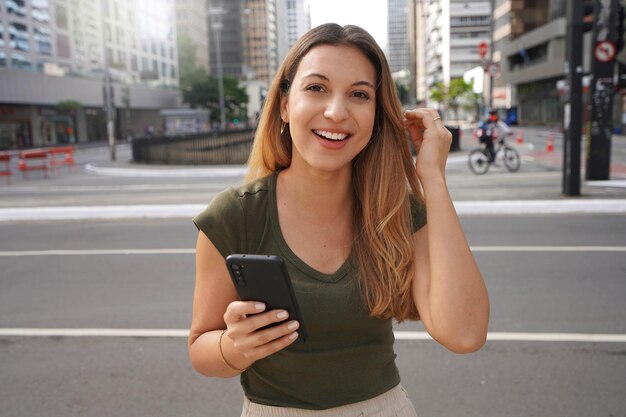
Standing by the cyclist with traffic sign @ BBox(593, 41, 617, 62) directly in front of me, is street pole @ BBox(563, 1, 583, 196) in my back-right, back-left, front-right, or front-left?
front-right

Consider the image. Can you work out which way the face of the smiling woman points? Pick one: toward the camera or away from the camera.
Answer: toward the camera

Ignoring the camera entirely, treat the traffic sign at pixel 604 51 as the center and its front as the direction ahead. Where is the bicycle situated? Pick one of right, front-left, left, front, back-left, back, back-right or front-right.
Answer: back-right

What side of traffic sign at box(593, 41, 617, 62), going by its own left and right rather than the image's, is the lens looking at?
front

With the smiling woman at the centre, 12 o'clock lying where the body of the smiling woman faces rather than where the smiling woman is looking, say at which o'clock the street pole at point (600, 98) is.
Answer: The street pole is roughly at 7 o'clock from the smiling woman.

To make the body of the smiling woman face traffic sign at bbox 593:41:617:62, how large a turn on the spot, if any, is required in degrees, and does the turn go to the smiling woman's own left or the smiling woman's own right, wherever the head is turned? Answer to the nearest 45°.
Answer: approximately 135° to the smiling woman's own left

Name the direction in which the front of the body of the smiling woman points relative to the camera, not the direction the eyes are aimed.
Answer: toward the camera

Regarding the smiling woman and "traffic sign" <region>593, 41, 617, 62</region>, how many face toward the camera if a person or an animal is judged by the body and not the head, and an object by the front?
2

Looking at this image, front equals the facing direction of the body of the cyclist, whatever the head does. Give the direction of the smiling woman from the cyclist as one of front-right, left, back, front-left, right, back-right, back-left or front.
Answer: right
